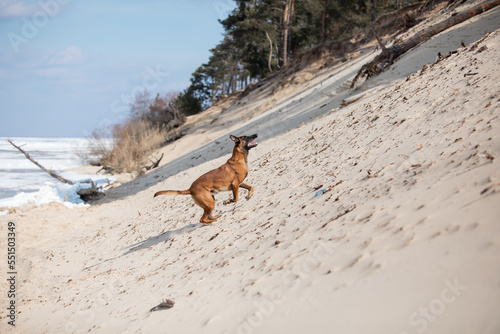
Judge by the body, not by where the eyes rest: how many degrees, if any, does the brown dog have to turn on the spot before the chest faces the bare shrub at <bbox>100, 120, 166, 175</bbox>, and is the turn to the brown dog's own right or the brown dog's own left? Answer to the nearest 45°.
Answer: approximately 90° to the brown dog's own left

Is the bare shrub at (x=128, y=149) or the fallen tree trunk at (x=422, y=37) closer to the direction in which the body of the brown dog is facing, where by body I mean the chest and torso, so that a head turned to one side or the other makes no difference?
the fallen tree trunk

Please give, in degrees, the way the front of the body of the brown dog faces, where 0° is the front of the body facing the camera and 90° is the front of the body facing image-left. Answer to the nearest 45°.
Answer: approximately 270°
